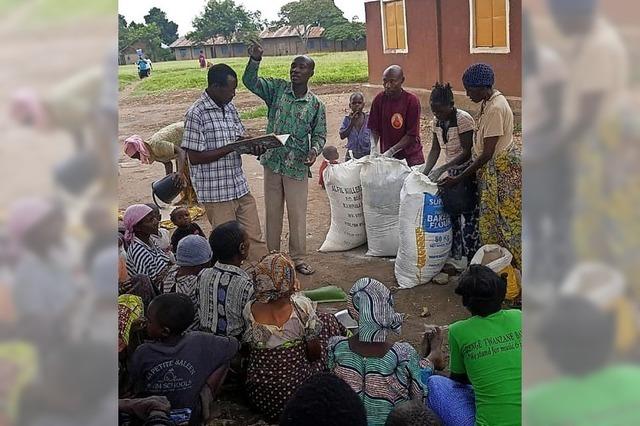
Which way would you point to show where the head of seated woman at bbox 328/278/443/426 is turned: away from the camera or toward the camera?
away from the camera

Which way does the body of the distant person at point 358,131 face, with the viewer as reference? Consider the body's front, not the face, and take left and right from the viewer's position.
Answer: facing the viewer

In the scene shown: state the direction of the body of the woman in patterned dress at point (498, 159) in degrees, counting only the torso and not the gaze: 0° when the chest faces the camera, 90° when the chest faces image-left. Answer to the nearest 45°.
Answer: approximately 90°

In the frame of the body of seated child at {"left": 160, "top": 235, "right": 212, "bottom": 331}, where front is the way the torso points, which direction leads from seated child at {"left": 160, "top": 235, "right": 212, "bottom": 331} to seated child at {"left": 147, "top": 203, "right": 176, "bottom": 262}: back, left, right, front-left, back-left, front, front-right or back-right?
front-left

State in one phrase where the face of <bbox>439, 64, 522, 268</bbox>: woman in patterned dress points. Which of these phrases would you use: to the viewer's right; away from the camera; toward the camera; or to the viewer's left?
to the viewer's left

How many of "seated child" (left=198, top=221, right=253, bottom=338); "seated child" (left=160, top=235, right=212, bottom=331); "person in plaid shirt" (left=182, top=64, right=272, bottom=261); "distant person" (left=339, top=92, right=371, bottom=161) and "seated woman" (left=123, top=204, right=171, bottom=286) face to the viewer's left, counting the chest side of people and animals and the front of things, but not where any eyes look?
0

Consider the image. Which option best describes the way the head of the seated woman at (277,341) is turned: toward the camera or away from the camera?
away from the camera

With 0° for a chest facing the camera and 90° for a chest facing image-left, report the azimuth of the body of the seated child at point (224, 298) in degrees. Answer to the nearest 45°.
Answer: approximately 225°

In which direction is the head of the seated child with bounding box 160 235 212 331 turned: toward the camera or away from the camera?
away from the camera

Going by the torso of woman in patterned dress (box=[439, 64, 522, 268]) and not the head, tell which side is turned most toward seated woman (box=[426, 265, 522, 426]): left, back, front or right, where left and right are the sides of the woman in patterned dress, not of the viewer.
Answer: left

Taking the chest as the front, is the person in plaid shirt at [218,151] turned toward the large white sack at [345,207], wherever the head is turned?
no
